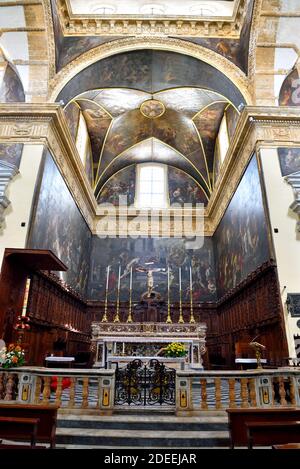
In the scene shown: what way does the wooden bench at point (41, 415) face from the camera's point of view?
away from the camera

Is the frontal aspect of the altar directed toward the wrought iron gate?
yes

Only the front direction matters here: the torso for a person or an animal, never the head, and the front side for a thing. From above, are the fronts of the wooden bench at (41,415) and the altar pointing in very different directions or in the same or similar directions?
very different directions

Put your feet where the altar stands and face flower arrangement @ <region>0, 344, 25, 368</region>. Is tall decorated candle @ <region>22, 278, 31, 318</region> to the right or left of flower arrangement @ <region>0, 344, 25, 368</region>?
right

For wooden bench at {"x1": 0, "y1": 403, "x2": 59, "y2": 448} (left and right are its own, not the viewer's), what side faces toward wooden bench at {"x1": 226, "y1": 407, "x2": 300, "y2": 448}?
right

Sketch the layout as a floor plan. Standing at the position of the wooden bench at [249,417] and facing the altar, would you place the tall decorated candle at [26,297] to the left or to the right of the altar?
left

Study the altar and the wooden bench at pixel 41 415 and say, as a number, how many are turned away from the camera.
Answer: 1

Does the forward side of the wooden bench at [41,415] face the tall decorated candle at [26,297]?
yes

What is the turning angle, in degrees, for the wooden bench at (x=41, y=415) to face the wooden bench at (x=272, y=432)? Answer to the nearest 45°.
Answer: approximately 135° to its right
